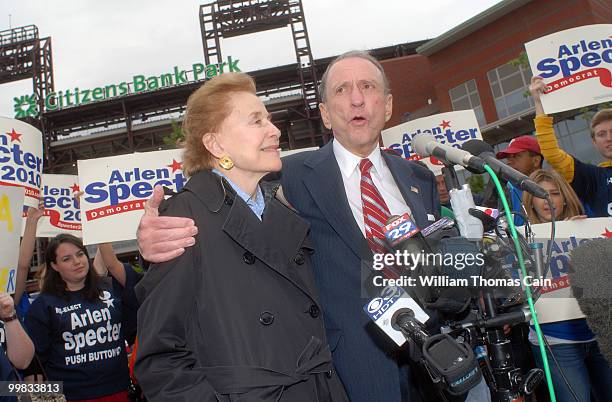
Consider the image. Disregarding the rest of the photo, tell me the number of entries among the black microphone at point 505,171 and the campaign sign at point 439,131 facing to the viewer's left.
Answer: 1

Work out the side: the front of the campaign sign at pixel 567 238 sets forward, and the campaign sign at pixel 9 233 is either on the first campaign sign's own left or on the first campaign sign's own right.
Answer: on the first campaign sign's own right

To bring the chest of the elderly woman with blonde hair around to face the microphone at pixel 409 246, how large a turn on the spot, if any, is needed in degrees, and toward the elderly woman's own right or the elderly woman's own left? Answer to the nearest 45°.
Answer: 0° — they already face it

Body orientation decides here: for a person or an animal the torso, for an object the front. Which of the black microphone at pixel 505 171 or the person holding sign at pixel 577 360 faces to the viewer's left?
the black microphone

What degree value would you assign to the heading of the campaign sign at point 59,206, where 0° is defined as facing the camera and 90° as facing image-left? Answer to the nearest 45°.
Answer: approximately 0°

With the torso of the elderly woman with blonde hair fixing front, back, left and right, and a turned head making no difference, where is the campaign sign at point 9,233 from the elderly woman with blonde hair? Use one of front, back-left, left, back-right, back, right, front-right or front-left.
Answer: back

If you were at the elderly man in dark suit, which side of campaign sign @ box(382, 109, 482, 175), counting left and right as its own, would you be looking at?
front

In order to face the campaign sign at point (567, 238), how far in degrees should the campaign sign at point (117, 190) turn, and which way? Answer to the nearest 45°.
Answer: approximately 45° to its left

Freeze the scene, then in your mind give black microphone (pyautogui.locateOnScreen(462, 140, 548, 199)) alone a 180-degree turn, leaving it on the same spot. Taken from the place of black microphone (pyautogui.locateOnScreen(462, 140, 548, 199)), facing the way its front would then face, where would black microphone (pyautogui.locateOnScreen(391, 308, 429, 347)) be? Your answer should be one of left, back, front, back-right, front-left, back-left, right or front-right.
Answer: back-right

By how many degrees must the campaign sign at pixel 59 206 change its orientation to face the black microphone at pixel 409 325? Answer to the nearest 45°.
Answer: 0° — it already faces it

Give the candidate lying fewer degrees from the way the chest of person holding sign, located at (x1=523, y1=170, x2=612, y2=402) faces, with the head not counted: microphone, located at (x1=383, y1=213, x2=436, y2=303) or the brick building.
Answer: the microphone
